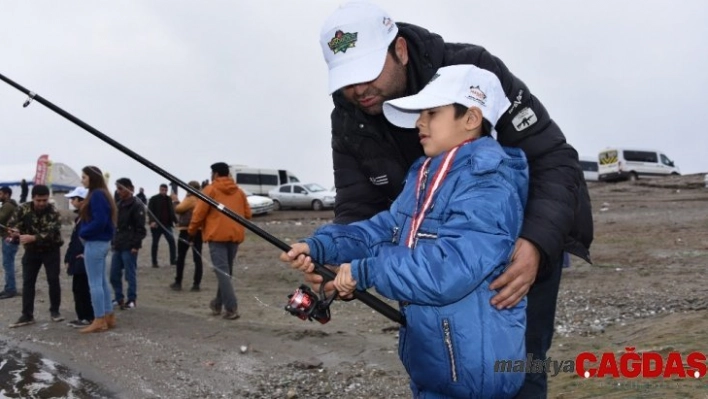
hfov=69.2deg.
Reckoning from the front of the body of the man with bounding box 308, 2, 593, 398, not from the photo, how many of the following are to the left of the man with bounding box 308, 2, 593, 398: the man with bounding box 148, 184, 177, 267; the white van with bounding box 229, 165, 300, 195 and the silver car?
0

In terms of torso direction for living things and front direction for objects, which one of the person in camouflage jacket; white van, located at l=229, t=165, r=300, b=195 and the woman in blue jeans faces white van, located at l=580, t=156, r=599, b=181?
white van, located at l=229, t=165, r=300, b=195

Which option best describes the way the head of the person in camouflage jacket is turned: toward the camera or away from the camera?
toward the camera

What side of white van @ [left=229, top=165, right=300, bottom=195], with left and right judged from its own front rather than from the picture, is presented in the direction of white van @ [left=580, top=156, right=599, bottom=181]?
front

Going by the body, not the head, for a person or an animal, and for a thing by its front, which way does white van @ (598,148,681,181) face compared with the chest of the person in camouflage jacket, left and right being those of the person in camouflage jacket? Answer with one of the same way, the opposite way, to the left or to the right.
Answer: to the left

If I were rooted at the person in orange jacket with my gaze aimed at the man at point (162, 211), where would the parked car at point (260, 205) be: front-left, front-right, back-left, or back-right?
front-right

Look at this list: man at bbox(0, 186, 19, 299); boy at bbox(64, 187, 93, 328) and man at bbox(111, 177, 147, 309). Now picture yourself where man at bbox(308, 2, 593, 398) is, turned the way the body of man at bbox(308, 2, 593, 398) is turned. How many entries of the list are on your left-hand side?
0

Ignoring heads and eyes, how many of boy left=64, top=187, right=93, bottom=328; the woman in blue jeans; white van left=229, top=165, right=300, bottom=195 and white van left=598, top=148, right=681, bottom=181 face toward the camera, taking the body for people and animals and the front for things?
0

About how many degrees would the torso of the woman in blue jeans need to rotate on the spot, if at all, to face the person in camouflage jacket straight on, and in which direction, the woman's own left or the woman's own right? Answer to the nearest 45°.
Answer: approximately 45° to the woman's own right

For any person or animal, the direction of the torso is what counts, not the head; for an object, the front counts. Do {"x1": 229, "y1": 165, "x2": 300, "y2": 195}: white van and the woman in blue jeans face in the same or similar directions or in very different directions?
very different directions

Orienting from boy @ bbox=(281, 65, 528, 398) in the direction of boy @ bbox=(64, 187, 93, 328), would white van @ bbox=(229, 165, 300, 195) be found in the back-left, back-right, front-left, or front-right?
front-right

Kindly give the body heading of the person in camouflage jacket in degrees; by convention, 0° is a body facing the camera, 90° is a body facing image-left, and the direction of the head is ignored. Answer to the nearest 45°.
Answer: approximately 0°

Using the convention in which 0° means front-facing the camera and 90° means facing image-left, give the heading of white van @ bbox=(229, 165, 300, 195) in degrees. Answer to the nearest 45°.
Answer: approximately 270°

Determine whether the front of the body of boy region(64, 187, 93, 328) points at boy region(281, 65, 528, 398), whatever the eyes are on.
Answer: no

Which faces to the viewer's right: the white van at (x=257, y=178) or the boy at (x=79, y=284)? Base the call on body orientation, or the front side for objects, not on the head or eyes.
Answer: the white van

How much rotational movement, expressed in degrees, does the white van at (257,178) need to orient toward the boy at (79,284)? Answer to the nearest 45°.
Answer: approximately 90° to its right
